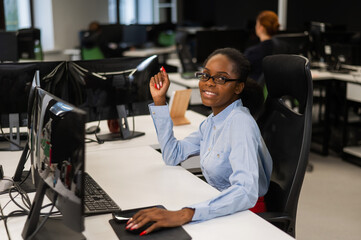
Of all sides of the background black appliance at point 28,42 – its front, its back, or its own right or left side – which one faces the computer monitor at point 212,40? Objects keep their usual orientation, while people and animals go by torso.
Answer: left

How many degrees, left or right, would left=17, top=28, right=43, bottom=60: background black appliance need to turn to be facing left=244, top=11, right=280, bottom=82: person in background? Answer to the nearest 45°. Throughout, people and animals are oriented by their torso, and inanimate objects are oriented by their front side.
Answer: approximately 45° to its left

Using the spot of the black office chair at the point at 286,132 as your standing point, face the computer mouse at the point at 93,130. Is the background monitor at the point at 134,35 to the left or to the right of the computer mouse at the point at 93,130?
right

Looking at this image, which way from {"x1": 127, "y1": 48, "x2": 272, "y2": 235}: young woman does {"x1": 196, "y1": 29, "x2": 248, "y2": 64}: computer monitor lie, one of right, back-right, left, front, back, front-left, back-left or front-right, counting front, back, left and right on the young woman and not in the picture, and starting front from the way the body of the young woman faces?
back-right

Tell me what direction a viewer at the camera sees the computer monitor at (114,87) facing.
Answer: facing away from the viewer

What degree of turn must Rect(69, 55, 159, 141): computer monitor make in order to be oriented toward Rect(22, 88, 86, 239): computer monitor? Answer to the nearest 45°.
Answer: approximately 180°

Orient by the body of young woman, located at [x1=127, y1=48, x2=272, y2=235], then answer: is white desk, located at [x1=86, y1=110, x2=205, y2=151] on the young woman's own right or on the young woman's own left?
on the young woman's own right

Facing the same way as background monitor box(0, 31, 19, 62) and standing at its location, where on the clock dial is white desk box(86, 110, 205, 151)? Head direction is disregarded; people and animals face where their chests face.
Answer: The white desk is roughly at 11 o'clock from the background monitor.

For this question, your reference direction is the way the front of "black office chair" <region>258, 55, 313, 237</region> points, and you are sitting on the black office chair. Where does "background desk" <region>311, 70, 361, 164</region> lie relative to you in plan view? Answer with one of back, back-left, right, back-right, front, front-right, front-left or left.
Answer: back-right
